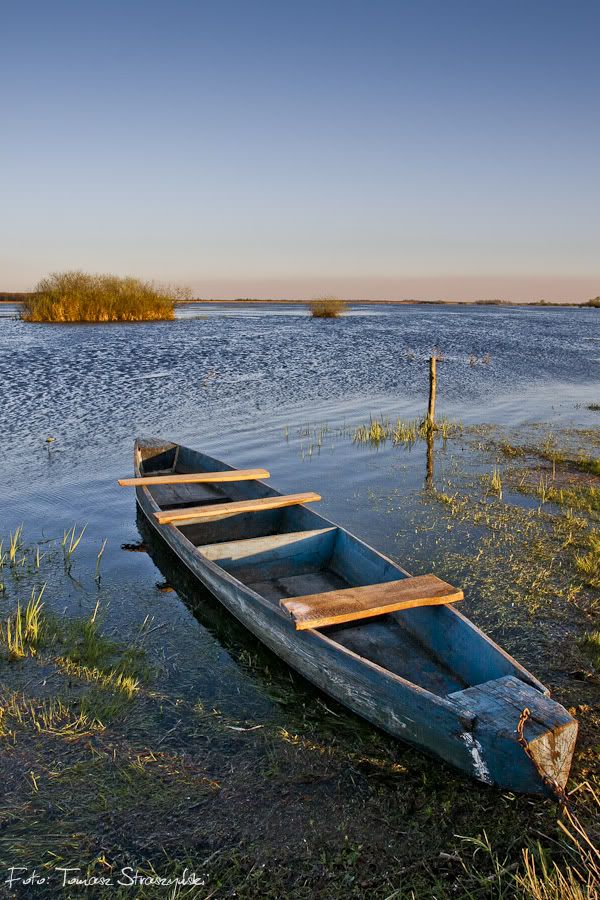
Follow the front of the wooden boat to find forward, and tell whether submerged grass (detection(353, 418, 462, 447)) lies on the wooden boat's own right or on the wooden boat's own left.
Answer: on the wooden boat's own left

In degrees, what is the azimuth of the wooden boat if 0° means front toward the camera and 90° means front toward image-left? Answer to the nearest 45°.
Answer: approximately 315°

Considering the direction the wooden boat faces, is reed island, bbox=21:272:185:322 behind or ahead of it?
behind
